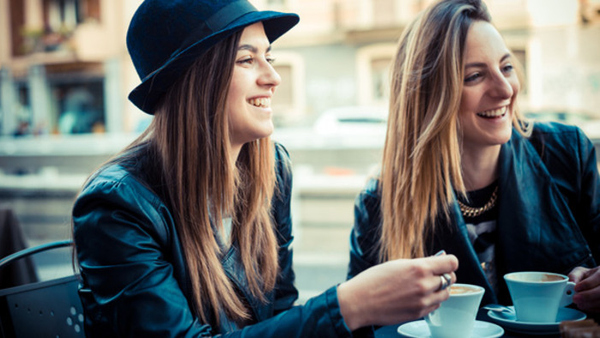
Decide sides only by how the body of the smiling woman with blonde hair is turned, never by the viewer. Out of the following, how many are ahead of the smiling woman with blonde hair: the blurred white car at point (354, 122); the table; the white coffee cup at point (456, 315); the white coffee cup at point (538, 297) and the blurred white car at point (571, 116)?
3

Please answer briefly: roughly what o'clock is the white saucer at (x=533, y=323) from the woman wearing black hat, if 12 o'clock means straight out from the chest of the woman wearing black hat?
The white saucer is roughly at 11 o'clock from the woman wearing black hat.

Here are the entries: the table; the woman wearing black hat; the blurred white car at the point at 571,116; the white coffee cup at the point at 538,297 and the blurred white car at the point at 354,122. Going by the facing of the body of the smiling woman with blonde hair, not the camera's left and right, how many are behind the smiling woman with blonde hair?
2

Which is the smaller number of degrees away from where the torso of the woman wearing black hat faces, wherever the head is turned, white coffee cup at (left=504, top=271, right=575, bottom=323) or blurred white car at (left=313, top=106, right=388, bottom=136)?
the white coffee cup

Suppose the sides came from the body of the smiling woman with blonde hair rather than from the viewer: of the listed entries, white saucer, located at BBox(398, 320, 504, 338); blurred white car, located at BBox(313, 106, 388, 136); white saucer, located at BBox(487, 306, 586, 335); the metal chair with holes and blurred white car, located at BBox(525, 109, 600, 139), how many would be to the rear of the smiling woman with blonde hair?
2

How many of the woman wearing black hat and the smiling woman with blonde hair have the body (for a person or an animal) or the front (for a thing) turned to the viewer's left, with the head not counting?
0

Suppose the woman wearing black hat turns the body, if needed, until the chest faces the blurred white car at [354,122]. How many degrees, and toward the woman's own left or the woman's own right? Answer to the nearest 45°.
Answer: approximately 135° to the woman's own left

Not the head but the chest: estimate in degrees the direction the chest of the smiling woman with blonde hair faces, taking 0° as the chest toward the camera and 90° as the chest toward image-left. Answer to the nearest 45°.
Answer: approximately 0°

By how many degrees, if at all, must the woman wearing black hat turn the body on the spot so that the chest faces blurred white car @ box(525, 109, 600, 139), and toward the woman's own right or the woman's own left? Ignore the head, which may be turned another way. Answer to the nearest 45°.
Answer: approximately 90° to the woman's own left
